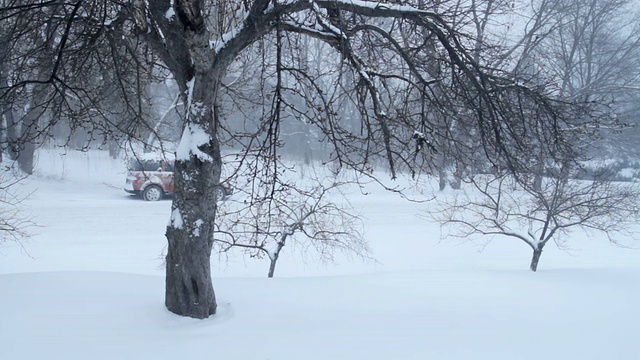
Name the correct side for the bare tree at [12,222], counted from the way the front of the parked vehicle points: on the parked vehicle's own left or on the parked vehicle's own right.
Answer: on the parked vehicle's own right

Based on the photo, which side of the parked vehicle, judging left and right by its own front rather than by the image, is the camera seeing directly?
right
